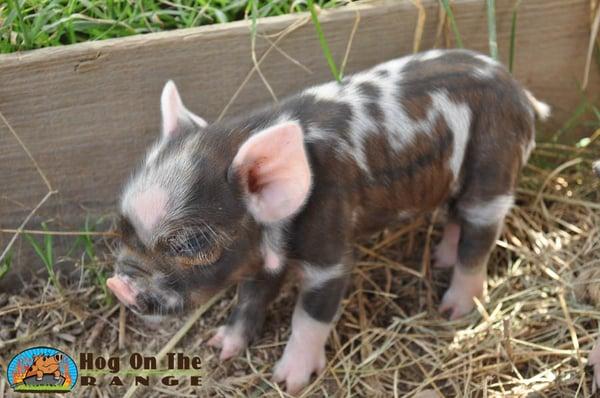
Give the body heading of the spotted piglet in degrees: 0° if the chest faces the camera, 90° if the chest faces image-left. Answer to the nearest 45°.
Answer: approximately 45°

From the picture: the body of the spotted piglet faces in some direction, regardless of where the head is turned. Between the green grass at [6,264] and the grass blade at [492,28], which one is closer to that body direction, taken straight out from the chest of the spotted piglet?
the green grass

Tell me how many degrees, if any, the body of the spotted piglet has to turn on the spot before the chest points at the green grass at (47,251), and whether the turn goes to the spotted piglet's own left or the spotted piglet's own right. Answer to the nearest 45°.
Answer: approximately 45° to the spotted piglet's own right

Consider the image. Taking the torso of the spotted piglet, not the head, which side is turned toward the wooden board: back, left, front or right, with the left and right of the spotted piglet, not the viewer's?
right

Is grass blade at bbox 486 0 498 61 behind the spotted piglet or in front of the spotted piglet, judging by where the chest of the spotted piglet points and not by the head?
behind

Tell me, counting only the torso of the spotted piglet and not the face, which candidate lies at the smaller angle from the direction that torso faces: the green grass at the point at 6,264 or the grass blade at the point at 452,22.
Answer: the green grass

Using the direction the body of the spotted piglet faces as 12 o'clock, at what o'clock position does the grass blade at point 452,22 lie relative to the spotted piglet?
The grass blade is roughly at 6 o'clock from the spotted piglet.

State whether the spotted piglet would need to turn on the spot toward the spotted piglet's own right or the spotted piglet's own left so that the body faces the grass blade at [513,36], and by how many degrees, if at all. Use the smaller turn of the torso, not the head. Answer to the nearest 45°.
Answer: approximately 180°

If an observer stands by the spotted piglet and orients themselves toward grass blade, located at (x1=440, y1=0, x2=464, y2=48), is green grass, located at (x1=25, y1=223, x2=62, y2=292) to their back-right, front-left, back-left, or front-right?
back-left
